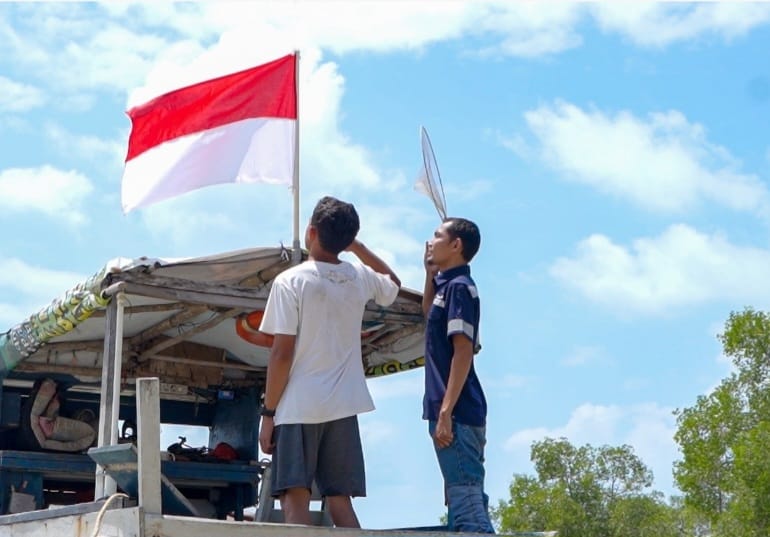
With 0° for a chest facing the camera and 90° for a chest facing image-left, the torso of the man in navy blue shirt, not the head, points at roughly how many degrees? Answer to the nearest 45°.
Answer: approximately 90°

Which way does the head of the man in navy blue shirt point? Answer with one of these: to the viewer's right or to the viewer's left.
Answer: to the viewer's left

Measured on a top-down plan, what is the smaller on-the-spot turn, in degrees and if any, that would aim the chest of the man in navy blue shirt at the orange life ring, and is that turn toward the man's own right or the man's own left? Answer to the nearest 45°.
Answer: approximately 45° to the man's own right

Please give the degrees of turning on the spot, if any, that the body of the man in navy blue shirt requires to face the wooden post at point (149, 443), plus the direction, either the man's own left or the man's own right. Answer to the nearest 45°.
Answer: approximately 45° to the man's own left

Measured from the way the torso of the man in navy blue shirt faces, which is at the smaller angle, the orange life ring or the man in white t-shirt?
the man in white t-shirt

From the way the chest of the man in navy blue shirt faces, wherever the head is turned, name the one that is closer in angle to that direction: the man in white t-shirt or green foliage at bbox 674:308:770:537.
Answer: the man in white t-shirt
